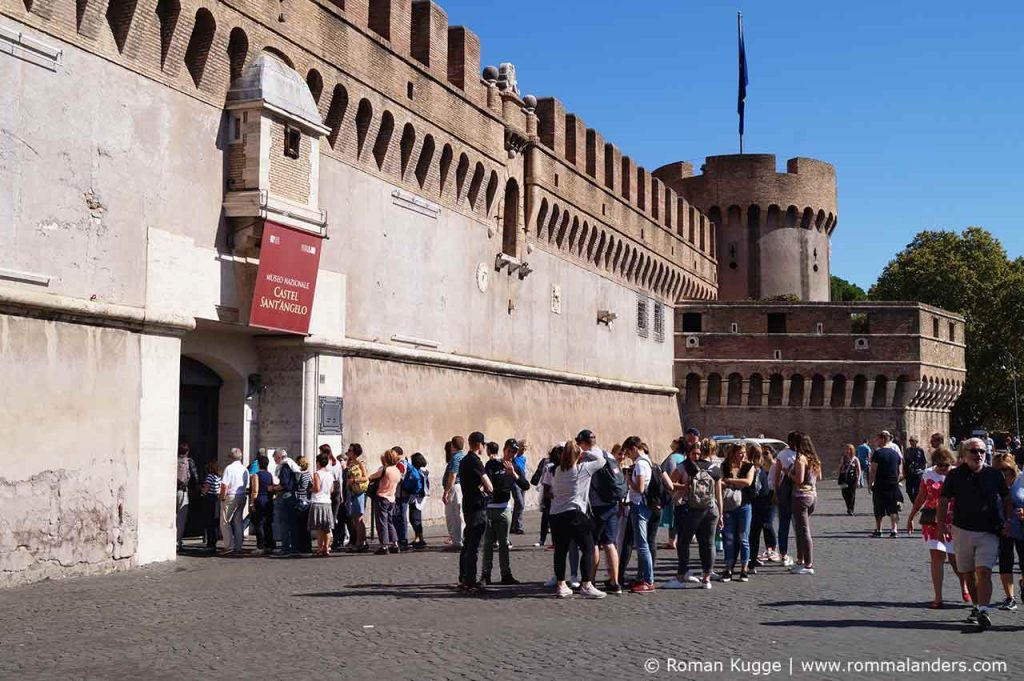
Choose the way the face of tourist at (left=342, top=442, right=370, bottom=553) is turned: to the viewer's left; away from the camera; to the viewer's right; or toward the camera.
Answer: to the viewer's left

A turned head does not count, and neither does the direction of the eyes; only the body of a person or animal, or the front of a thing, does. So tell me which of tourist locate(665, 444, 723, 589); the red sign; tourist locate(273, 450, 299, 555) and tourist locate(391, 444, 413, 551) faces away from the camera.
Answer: tourist locate(665, 444, 723, 589)

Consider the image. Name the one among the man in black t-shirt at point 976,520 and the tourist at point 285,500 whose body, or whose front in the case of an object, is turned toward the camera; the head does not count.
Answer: the man in black t-shirt

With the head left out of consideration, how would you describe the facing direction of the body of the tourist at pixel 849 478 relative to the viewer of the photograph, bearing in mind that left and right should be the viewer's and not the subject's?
facing the viewer

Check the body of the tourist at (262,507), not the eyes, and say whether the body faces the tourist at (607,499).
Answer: no

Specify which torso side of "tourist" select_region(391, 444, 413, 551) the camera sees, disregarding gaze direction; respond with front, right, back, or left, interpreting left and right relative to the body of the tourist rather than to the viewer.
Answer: left

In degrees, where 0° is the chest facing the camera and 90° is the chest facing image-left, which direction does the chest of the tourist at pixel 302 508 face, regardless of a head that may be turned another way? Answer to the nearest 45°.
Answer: approximately 90°

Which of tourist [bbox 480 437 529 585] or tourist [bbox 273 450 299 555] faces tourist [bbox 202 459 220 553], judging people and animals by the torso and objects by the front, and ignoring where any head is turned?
tourist [bbox 273 450 299 555]

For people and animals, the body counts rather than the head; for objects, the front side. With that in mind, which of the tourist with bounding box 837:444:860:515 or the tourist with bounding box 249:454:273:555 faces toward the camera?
the tourist with bounding box 837:444:860:515

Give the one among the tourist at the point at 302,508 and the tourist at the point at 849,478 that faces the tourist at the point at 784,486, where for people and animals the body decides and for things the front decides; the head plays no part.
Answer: the tourist at the point at 849,478

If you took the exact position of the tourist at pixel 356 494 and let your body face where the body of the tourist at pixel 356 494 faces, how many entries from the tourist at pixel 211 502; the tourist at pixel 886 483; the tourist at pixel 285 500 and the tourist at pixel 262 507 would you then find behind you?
1

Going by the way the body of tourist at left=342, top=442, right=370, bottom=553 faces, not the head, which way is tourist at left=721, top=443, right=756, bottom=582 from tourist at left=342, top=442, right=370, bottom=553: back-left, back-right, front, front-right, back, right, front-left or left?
back-left

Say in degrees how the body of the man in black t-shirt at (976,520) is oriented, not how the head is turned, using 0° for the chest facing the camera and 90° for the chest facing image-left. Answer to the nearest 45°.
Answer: approximately 0°

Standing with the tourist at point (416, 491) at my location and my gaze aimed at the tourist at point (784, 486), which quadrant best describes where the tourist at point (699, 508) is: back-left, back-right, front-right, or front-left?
front-right

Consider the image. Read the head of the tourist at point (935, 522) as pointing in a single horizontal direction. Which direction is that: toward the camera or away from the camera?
toward the camera
